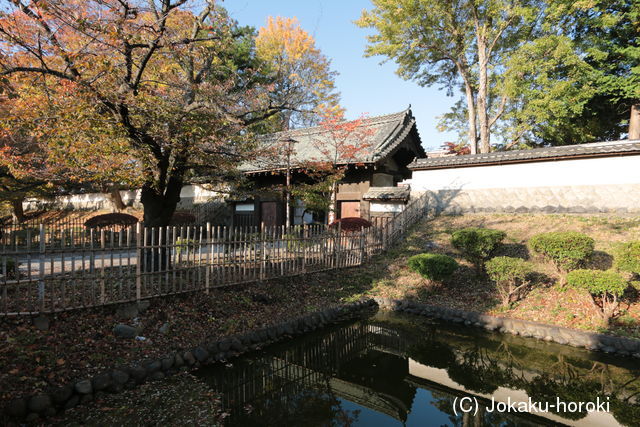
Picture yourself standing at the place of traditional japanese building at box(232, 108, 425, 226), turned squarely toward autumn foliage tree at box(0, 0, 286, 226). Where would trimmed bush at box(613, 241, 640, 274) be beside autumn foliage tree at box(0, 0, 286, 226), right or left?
left

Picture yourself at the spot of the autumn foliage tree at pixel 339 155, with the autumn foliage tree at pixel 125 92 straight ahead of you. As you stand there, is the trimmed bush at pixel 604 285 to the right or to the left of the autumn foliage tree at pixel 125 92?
left

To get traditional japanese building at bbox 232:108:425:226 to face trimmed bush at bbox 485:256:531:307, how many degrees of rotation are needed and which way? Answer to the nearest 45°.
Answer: approximately 45° to its left

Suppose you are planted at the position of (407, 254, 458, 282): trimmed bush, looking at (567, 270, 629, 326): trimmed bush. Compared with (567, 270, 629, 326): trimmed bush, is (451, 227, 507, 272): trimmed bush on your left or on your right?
left

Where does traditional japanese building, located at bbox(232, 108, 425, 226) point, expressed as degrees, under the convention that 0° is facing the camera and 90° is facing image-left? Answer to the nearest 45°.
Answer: approximately 45°

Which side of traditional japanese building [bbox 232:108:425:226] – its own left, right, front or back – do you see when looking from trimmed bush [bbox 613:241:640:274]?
left

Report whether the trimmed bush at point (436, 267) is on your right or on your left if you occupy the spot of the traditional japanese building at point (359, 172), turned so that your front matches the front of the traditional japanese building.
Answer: on your left

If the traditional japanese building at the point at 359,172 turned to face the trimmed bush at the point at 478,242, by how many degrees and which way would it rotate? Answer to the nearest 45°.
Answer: approximately 45° to its left
